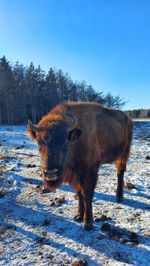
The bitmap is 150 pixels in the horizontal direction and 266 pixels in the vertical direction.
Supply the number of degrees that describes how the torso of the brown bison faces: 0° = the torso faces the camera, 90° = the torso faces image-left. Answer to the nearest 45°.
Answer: approximately 45°
